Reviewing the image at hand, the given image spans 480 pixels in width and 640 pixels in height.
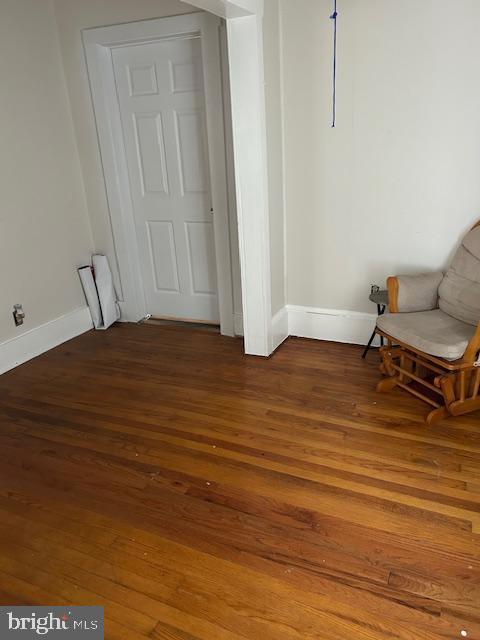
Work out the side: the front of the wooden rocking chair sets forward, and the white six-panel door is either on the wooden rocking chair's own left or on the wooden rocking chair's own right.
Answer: on the wooden rocking chair's own right

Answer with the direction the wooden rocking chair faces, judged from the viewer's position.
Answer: facing the viewer and to the left of the viewer
